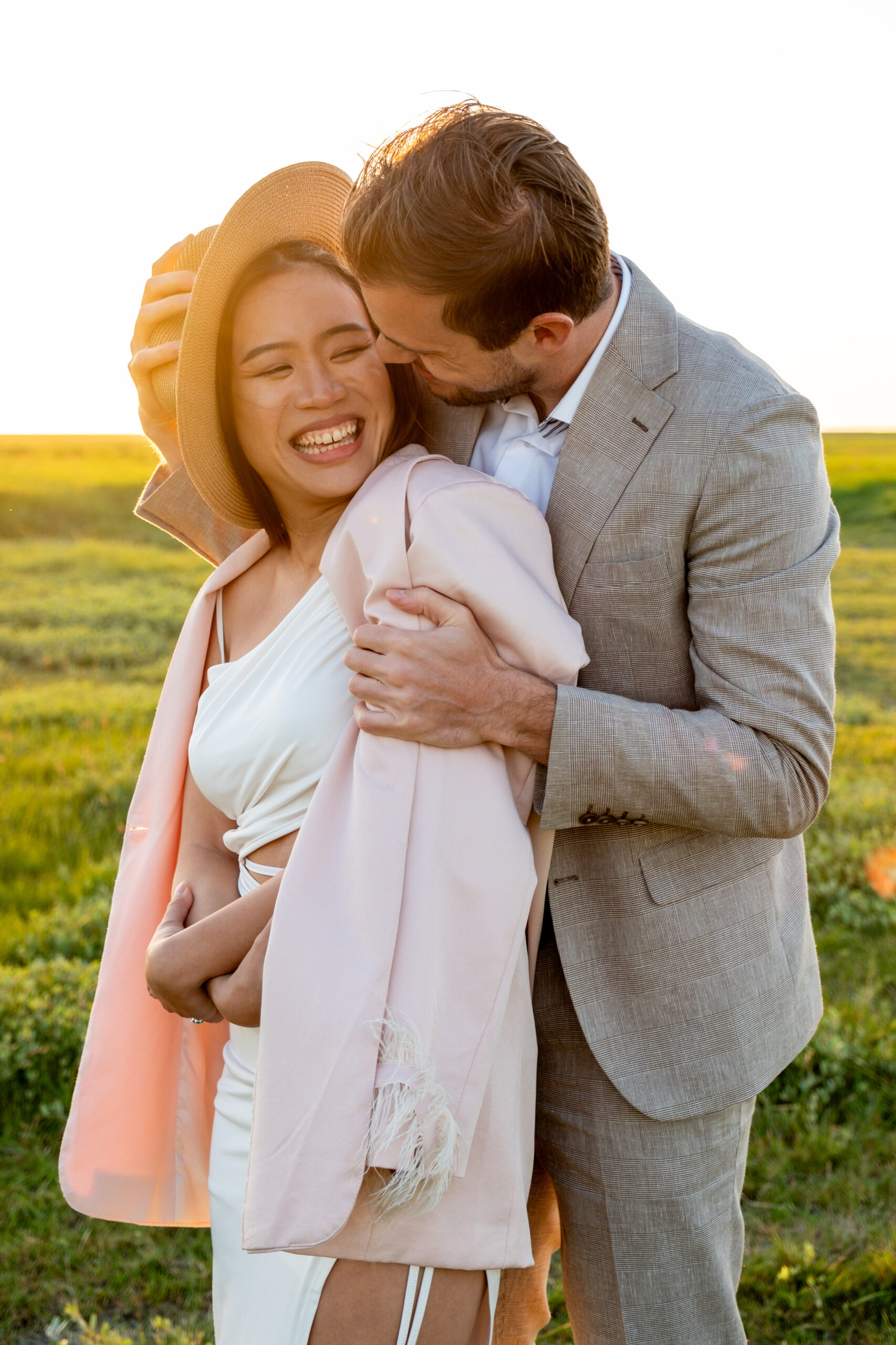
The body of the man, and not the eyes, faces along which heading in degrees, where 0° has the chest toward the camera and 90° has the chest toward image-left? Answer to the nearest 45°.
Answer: approximately 45°

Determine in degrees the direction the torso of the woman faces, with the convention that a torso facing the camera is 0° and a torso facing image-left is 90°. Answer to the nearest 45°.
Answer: approximately 45°

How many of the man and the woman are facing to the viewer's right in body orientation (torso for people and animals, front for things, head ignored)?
0
